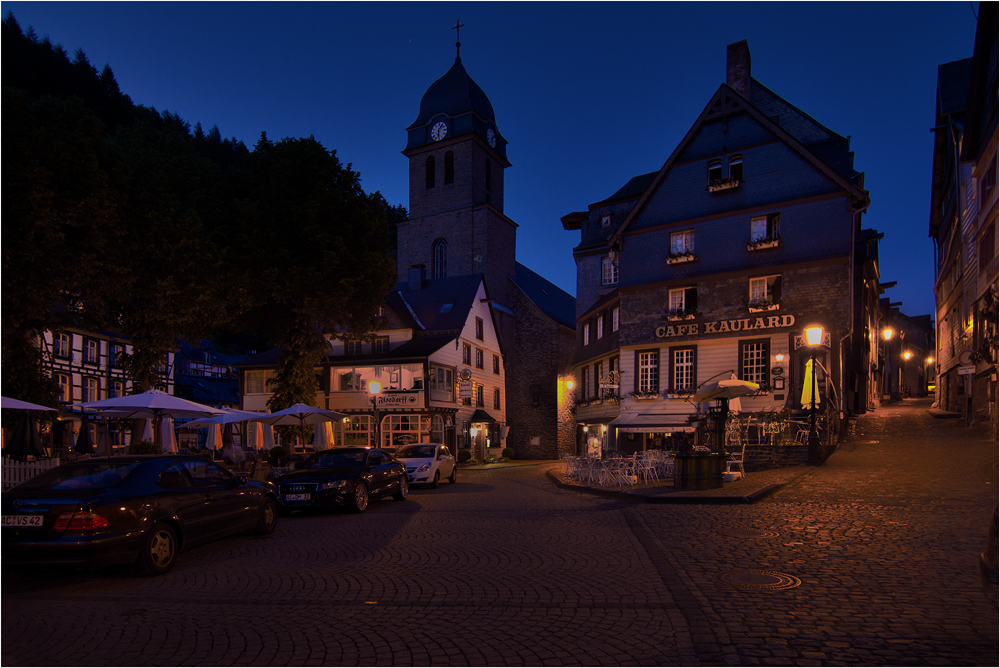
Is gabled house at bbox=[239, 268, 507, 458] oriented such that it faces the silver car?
yes

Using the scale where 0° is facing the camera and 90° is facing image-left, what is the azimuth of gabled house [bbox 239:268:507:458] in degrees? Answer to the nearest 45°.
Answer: approximately 0°

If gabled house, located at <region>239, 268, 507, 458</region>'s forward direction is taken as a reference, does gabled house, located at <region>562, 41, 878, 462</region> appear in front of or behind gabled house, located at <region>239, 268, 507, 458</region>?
in front

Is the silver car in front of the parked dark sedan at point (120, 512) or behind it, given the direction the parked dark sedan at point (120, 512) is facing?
in front

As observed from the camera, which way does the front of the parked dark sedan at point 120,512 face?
facing away from the viewer and to the right of the viewer

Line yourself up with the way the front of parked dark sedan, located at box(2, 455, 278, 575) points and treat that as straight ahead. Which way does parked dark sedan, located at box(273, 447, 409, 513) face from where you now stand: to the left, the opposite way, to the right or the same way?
the opposite way

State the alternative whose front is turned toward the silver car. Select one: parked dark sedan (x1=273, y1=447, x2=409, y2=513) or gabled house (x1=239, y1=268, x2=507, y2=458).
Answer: the gabled house

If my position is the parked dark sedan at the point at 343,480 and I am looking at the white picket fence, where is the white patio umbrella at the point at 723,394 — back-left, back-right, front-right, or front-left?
back-right

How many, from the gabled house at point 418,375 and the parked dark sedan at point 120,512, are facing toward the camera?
1

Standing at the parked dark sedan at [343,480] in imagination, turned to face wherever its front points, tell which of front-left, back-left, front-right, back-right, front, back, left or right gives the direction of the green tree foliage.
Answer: back-right
